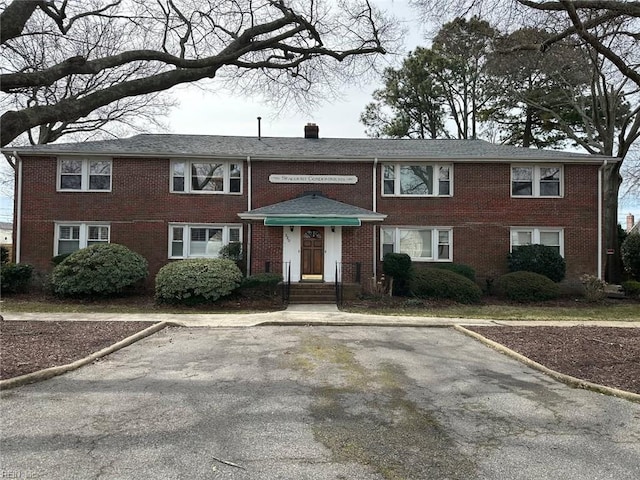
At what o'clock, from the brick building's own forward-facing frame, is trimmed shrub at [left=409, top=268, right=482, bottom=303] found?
The trimmed shrub is roughly at 10 o'clock from the brick building.

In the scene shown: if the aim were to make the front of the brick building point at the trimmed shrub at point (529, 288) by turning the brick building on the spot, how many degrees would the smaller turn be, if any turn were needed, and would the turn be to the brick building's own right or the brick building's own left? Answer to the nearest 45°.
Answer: approximately 90° to the brick building's own left

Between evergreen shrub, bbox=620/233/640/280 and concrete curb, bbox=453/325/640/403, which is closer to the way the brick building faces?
the concrete curb

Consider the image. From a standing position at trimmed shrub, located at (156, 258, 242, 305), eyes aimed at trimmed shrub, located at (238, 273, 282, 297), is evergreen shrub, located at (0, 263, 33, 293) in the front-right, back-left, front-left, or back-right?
back-left

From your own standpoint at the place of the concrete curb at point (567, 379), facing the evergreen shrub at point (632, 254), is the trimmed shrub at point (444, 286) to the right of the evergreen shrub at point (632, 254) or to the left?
left

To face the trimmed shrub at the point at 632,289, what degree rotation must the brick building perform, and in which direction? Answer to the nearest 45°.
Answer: approximately 90° to its left

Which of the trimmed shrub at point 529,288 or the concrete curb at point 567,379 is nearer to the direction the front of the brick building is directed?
the concrete curb

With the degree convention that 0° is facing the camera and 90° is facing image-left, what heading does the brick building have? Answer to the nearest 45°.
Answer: approximately 0°

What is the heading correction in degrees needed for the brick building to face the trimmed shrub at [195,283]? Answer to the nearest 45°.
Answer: approximately 45° to its right

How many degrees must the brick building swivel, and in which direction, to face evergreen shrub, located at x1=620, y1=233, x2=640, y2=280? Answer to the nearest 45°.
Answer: approximately 90° to its left

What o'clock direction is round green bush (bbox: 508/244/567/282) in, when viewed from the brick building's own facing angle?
The round green bush is roughly at 9 o'clock from the brick building.

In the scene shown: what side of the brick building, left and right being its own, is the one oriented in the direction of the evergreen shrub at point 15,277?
right
